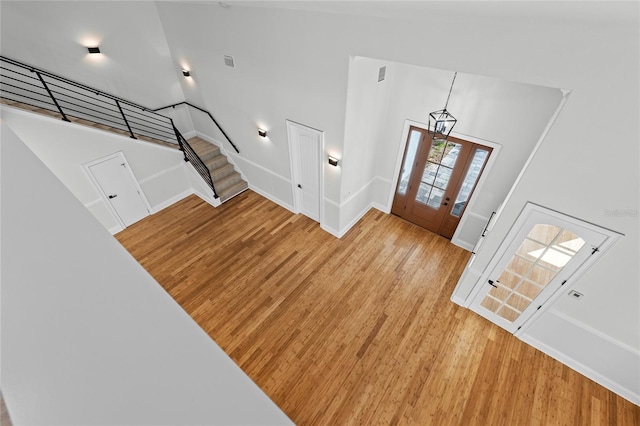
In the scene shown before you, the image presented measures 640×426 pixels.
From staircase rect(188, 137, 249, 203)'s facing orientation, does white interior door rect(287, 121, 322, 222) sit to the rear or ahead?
ahead

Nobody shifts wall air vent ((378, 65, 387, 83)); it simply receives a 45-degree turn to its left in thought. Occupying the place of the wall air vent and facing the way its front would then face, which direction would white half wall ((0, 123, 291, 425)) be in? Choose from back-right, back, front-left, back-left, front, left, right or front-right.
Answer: right

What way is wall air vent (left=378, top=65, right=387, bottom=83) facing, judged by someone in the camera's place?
facing the viewer and to the right of the viewer

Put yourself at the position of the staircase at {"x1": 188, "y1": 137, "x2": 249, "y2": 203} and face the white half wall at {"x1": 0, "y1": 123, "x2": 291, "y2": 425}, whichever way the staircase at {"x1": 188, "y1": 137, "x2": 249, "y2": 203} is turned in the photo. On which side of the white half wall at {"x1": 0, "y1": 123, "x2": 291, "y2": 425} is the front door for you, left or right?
left

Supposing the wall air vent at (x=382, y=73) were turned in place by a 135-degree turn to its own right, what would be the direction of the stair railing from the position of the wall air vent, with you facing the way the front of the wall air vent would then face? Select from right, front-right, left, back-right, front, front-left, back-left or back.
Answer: front

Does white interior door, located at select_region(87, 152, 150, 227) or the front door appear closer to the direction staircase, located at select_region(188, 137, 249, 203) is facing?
the front door

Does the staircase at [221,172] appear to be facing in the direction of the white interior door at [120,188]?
no

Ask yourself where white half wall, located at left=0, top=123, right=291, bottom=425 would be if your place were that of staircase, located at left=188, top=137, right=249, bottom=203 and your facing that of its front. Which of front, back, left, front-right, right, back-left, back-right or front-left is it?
front-right

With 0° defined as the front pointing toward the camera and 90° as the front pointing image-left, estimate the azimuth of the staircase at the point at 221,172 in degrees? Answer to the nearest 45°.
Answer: approximately 315°
